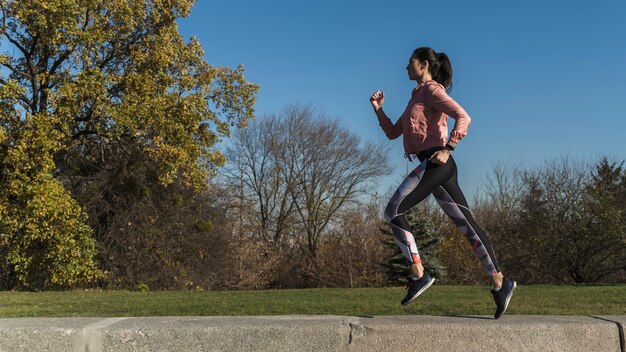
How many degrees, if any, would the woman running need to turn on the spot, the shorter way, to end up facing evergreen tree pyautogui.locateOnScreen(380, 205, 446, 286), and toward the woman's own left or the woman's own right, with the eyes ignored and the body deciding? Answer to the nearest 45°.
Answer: approximately 90° to the woman's own right

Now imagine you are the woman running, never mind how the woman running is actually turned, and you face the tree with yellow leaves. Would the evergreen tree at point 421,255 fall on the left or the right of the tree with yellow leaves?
right

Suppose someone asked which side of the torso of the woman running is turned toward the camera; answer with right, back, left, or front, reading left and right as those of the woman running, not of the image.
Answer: left

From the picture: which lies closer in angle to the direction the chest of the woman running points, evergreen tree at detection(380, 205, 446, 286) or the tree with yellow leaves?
the tree with yellow leaves

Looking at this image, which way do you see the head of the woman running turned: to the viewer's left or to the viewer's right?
to the viewer's left

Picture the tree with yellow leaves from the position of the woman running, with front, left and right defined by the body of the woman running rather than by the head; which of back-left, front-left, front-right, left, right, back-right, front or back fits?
front-right
